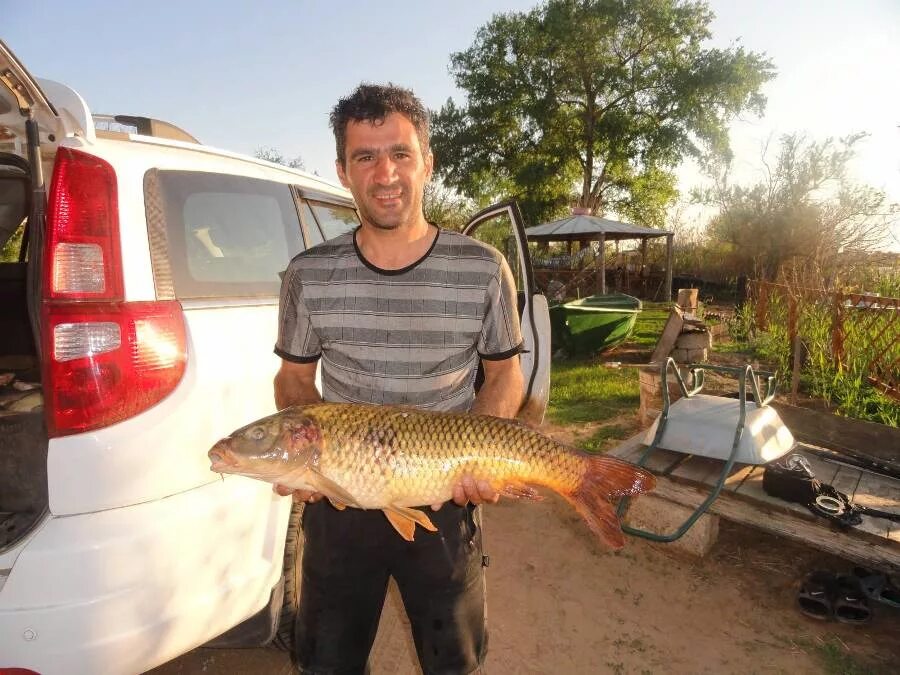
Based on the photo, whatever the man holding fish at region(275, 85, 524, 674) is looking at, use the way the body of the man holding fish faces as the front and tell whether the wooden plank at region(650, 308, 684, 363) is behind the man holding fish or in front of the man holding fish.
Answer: behind

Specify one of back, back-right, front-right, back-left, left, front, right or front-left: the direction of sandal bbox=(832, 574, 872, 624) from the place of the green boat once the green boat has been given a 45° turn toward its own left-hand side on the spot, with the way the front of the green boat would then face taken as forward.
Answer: back-right

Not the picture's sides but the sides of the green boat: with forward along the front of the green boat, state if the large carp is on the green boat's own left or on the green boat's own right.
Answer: on the green boat's own right

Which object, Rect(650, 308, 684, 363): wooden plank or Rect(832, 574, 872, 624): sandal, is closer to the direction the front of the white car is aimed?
the wooden plank

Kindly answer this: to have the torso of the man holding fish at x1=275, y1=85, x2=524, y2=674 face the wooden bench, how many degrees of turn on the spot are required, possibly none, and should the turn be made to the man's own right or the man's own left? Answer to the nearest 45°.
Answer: approximately 135° to the man's own left

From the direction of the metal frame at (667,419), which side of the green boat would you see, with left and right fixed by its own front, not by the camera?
right

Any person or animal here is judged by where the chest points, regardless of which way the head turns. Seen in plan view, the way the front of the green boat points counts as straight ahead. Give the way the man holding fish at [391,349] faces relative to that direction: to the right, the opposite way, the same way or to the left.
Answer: to the right

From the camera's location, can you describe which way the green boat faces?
facing to the right of the viewer

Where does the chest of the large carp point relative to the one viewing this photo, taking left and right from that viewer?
facing to the left of the viewer

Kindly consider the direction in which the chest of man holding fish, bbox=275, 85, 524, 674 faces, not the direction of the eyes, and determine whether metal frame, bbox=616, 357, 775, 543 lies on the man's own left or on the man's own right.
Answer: on the man's own left
